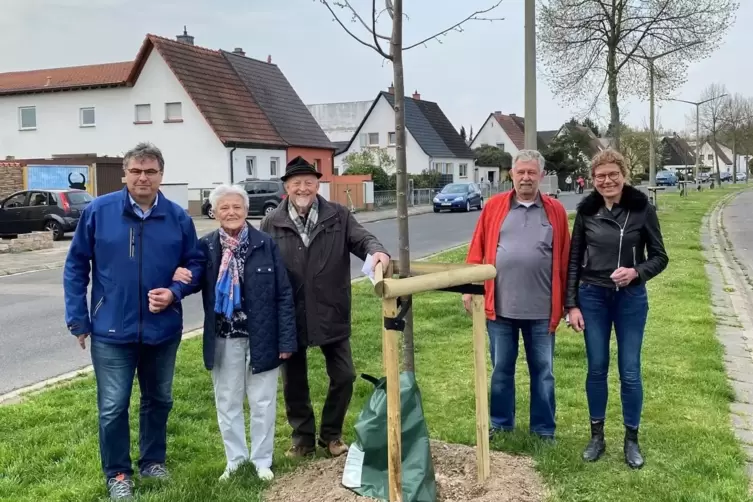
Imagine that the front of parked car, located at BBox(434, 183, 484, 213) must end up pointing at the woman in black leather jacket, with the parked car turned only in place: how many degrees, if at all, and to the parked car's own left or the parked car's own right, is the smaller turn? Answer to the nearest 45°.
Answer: approximately 45° to the parked car's own left

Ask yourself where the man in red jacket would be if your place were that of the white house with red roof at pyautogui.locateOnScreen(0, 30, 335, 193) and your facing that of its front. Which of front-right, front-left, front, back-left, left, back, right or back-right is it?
front-right

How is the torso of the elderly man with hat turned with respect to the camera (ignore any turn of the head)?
toward the camera

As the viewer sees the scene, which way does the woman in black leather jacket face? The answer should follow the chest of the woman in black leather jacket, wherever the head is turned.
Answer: toward the camera

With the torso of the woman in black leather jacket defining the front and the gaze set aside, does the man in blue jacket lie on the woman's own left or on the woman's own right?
on the woman's own right

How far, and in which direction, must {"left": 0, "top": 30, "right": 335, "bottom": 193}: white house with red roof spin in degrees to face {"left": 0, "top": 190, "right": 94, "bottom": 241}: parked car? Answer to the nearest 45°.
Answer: approximately 45° to its right

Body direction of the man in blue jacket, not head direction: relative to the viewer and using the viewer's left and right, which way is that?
facing the viewer

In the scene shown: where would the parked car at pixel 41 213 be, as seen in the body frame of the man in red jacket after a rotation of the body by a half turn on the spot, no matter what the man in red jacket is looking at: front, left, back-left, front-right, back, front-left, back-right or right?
front-left

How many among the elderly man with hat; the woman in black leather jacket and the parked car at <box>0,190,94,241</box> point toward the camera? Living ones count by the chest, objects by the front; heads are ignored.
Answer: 2
